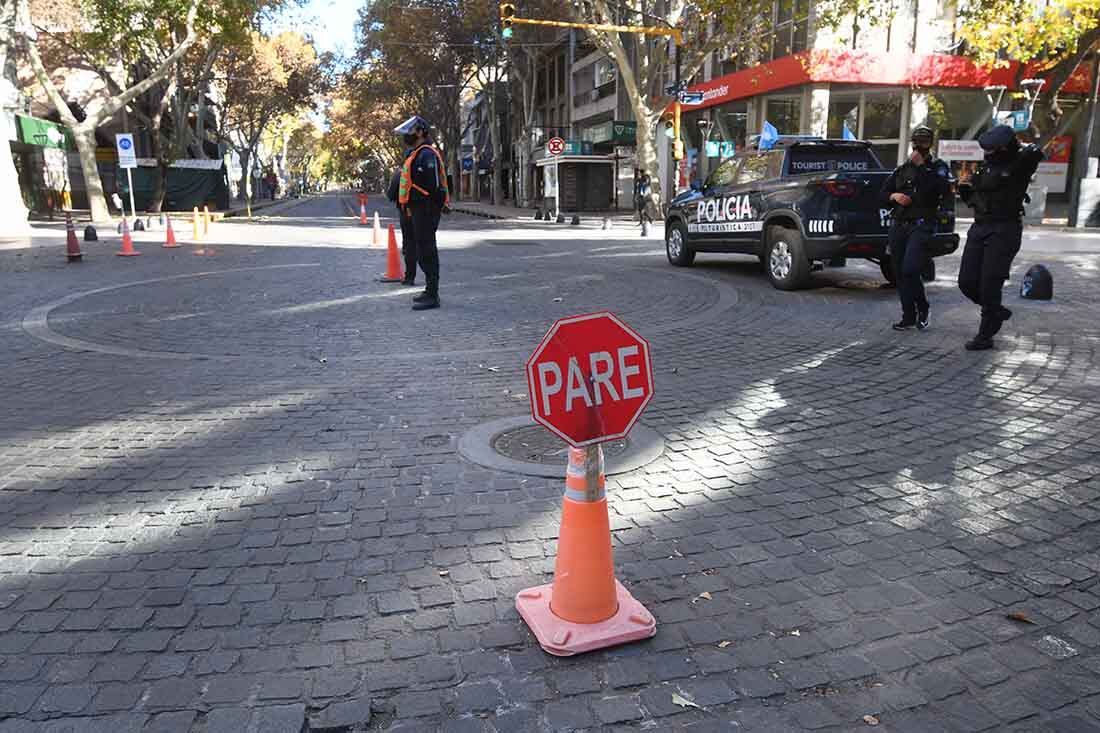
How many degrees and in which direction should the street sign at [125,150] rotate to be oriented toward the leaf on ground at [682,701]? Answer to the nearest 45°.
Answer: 0° — it already faces it

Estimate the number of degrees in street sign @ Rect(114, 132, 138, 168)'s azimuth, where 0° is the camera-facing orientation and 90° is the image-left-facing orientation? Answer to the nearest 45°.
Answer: approximately 0°

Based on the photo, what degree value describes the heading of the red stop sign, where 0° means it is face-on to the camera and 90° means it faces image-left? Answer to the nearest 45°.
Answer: approximately 0°

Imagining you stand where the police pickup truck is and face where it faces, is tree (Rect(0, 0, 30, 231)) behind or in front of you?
in front

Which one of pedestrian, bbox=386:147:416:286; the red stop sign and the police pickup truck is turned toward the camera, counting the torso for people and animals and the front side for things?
the red stop sign

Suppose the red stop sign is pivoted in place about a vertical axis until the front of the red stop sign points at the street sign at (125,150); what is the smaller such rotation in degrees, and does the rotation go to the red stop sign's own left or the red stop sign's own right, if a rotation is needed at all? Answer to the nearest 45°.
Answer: approximately 135° to the red stop sign's own right

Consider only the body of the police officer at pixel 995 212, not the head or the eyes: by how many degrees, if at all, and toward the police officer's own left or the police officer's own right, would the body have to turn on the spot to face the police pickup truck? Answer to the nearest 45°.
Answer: approximately 90° to the police officer's own right
